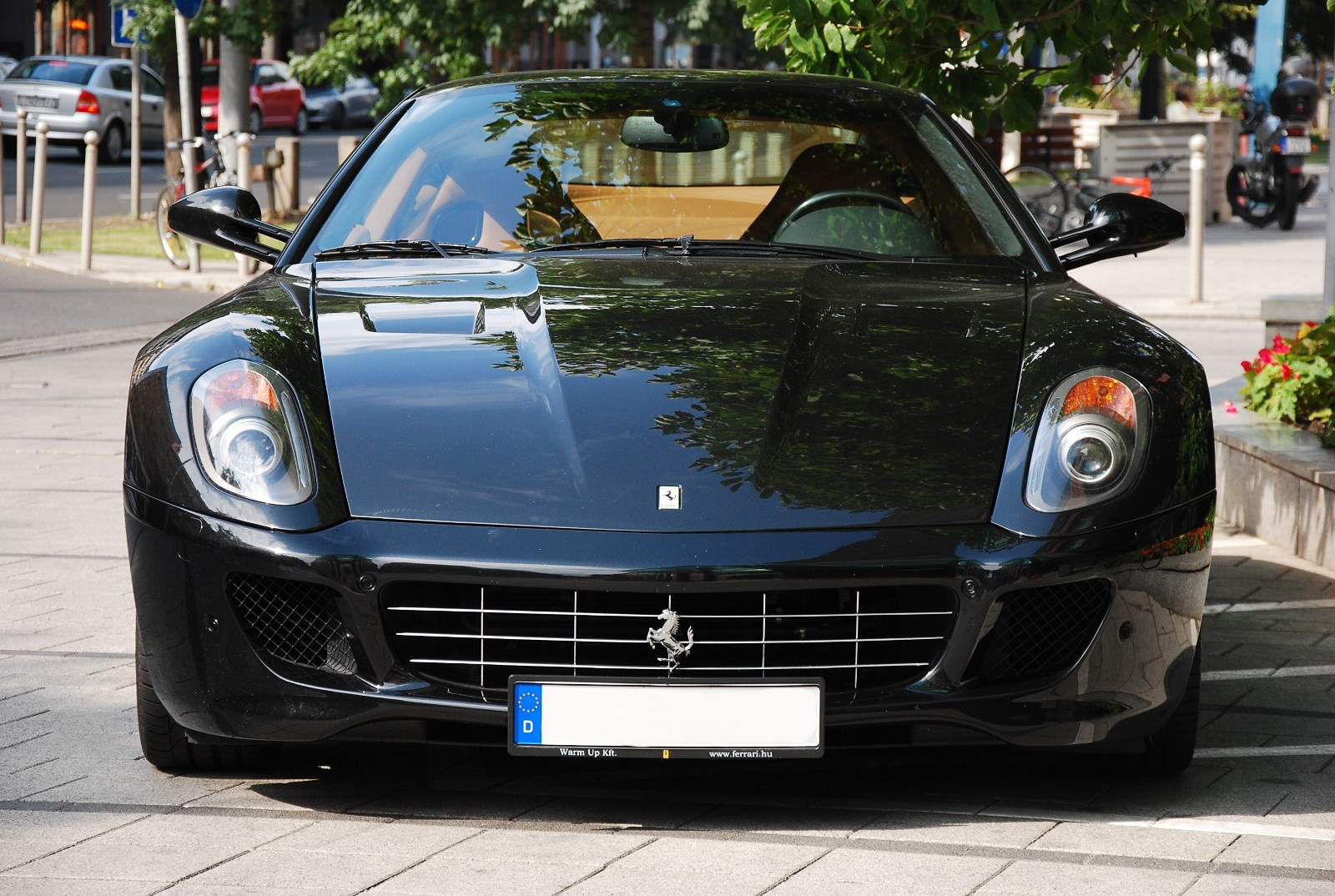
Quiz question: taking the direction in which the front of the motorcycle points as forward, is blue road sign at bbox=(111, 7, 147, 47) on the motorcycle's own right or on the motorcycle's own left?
on the motorcycle's own left

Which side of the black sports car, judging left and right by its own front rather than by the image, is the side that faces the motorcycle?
back

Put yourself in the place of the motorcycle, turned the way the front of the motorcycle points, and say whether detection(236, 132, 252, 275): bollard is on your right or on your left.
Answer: on your left

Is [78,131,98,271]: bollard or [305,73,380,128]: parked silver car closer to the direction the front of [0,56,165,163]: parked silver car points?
the parked silver car

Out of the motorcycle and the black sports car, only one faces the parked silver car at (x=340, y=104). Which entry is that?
the motorcycle

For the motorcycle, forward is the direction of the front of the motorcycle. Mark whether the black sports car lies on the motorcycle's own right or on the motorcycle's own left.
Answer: on the motorcycle's own left

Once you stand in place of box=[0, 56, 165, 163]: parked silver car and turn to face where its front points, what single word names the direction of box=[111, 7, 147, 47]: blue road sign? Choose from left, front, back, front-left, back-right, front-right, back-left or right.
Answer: back-right

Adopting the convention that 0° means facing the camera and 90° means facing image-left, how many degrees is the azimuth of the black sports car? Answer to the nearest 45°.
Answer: approximately 0°

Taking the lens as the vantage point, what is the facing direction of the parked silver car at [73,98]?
facing away from the viewer and to the right of the viewer

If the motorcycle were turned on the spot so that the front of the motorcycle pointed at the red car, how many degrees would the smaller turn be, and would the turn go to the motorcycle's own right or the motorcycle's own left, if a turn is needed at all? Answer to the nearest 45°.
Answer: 0° — it already faces it

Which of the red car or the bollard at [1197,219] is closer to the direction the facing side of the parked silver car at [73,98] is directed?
the red car

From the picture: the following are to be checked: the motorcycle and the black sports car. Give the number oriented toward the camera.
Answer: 1

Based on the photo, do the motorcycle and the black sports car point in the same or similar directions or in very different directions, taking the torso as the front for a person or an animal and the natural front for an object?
very different directions
